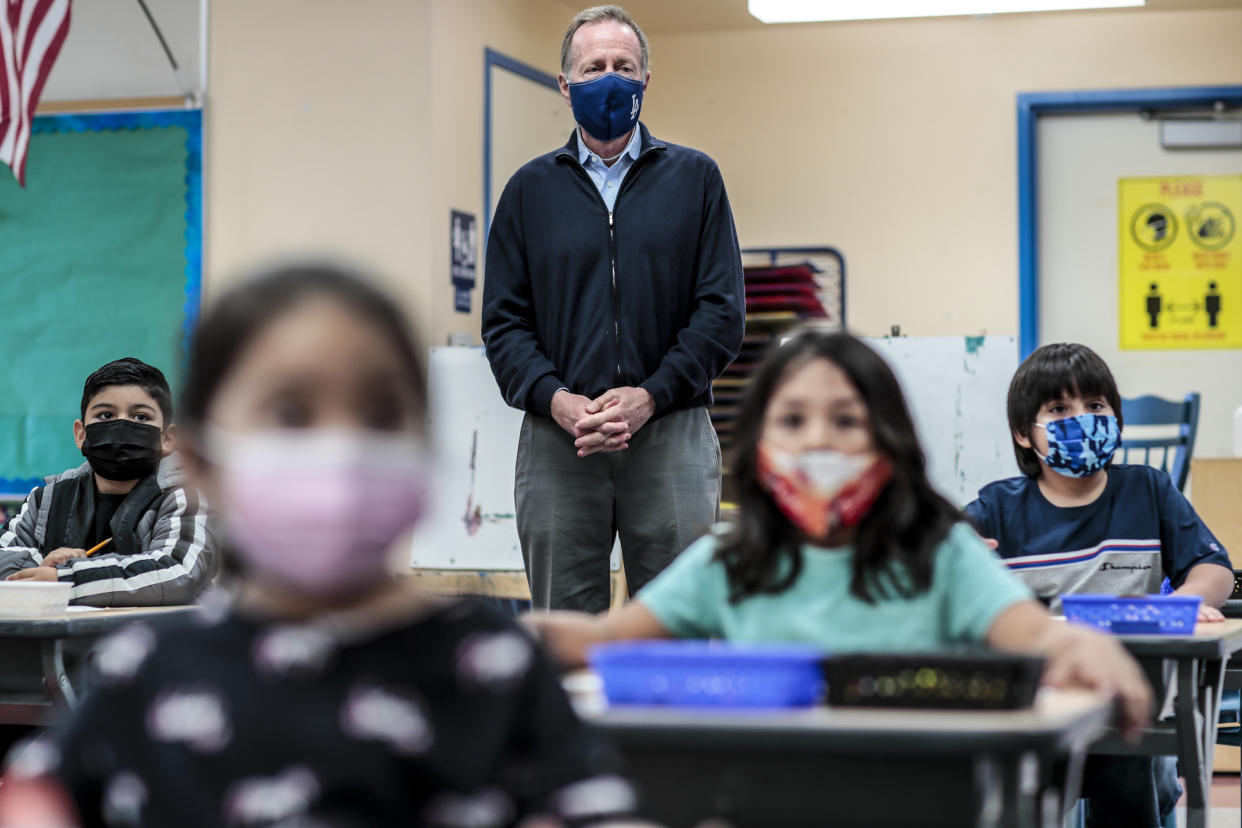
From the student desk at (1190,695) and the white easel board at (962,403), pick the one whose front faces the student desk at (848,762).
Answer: the white easel board

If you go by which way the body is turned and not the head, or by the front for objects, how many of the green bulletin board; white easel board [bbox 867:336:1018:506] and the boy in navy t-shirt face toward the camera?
3

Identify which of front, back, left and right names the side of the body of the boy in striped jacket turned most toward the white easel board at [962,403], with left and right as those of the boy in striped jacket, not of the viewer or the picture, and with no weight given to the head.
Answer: left

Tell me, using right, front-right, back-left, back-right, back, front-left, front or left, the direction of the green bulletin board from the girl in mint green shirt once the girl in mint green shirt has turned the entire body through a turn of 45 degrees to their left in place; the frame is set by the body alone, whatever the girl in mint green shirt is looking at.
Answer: back

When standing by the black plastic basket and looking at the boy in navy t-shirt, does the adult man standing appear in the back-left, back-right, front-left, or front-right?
front-left

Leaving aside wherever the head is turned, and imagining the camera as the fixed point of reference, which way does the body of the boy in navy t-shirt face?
toward the camera

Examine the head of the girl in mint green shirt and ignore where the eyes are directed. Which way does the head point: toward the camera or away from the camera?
toward the camera

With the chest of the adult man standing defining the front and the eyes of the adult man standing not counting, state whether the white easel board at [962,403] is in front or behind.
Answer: behind

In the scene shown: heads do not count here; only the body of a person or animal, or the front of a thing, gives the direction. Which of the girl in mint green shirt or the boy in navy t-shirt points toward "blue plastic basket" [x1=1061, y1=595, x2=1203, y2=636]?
the boy in navy t-shirt

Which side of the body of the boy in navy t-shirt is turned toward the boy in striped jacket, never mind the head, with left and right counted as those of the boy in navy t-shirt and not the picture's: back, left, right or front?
right

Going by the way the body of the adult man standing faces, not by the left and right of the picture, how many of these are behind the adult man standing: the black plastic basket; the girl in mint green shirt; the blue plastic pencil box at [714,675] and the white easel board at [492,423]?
1

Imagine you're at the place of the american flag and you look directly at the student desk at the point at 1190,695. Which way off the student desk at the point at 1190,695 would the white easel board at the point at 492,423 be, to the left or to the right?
left

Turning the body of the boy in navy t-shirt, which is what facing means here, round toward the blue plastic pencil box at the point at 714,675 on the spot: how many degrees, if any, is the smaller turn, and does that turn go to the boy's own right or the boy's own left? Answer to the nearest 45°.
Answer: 0° — they already face it

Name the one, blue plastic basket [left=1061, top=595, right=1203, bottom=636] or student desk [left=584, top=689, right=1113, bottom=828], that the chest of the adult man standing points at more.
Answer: the student desk

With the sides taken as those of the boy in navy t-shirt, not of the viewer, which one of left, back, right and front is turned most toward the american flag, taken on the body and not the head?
right

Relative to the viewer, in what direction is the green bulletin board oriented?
toward the camera

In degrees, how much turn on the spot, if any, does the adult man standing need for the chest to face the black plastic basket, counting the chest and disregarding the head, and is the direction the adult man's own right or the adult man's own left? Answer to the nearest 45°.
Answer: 0° — they already face it

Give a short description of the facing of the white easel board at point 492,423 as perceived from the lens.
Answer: facing the viewer

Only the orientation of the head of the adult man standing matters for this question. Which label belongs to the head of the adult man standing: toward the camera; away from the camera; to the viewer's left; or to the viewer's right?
toward the camera
